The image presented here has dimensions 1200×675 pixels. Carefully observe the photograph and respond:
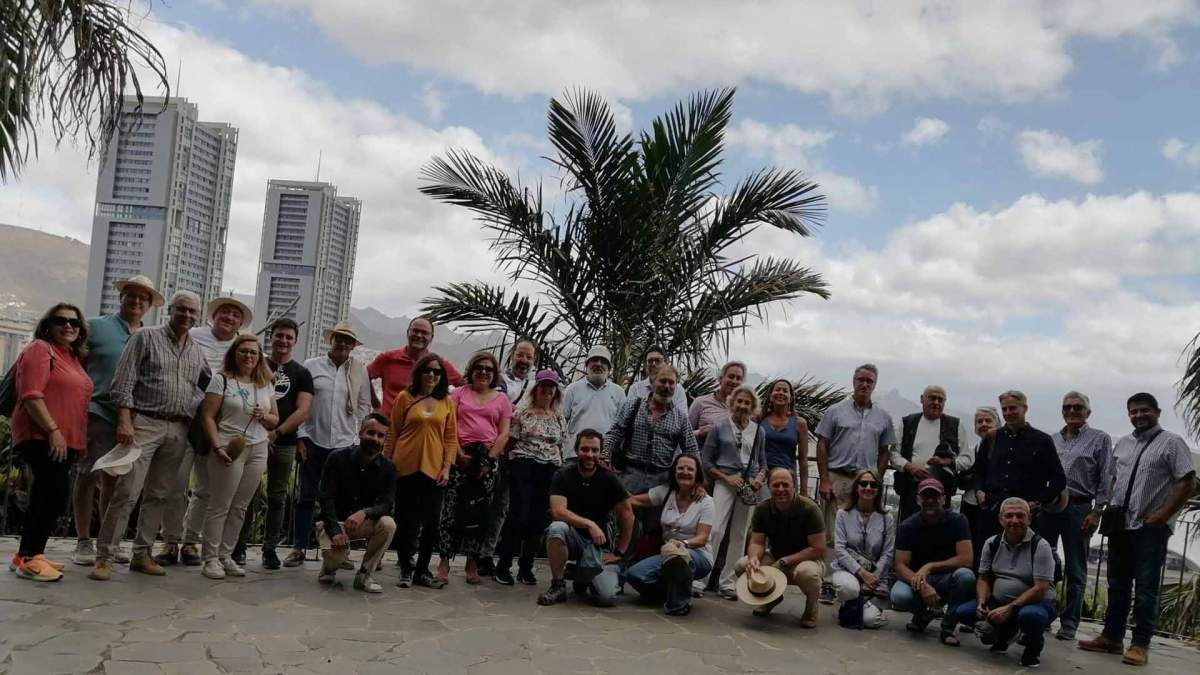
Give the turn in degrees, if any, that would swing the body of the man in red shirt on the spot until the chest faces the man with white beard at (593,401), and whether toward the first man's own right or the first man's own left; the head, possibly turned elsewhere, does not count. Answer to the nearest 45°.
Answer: approximately 90° to the first man's own left

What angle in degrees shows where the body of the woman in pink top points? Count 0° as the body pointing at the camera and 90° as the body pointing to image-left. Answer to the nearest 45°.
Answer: approximately 0°

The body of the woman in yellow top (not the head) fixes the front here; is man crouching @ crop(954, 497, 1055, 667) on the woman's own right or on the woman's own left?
on the woman's own left

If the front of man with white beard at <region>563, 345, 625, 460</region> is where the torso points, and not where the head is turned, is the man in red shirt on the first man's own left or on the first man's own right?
on the first man's own right

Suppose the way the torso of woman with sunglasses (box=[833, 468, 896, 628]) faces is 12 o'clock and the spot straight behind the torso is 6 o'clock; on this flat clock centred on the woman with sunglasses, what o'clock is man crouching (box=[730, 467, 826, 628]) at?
The man crouching is roughly at 2 o'clock from the woman with sunglasses.

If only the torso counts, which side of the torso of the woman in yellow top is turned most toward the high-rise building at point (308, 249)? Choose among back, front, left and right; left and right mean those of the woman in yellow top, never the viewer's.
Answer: back

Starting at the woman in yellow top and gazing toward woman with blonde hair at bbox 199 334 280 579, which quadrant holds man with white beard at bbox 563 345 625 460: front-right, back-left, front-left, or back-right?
back-right
